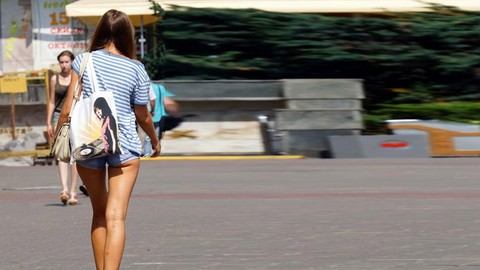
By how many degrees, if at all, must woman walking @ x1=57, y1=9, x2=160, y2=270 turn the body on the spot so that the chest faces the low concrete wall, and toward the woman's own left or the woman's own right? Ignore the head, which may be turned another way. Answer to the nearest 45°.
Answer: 0° — they already face it

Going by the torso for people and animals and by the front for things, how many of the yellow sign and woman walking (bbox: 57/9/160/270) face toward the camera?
1

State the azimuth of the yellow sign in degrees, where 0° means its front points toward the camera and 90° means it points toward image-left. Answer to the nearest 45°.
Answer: approximately 0°

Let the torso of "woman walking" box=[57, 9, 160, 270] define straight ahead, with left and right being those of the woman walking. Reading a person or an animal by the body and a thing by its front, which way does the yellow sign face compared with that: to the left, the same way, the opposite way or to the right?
the opposite way

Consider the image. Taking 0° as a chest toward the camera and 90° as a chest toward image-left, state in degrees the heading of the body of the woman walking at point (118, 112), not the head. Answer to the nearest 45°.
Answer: approximately 180°

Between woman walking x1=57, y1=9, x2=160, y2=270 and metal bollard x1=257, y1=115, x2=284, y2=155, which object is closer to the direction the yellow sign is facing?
the woman walking

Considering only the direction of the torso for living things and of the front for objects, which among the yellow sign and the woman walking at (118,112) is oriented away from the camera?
the woman walking
